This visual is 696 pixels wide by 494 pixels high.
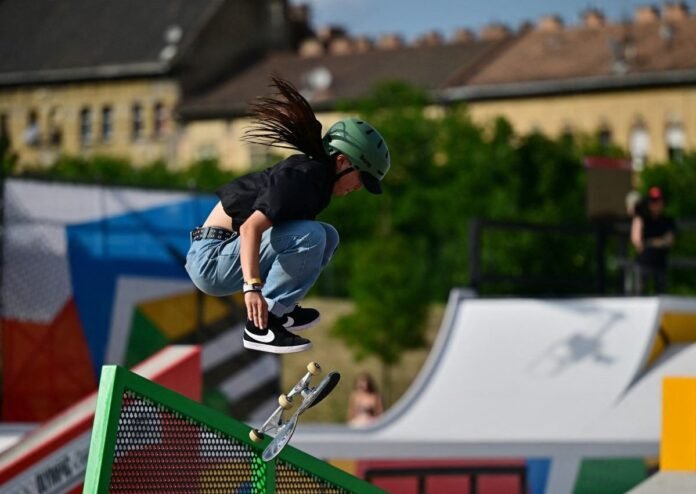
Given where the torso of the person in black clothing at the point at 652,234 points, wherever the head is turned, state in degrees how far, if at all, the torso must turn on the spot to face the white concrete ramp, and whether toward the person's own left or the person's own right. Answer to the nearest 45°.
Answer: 0° — they already face it

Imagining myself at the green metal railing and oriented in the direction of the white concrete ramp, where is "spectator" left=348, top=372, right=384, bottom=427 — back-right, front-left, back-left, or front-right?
front-left

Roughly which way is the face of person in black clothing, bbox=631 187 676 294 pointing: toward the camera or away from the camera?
toward the camera

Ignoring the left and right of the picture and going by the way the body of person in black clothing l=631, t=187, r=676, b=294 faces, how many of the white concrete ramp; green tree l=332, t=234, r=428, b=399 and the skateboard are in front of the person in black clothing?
2

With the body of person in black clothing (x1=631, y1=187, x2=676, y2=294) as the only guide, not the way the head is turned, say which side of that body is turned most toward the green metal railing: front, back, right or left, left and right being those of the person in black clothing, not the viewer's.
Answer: front

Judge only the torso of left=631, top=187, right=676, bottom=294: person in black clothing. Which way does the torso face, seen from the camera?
toward the camera

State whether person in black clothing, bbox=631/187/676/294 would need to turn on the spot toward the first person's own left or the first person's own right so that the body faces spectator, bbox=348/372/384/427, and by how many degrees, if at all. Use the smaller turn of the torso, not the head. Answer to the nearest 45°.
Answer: approximately 90° to the first person's own right

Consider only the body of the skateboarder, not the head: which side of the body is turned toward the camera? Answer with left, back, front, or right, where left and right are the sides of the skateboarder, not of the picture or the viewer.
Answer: right

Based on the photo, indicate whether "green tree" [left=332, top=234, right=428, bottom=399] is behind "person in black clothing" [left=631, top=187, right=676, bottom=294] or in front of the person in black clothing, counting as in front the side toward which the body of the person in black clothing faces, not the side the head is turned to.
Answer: behind

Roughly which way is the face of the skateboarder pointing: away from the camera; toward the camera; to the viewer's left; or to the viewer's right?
to the viewer's right
